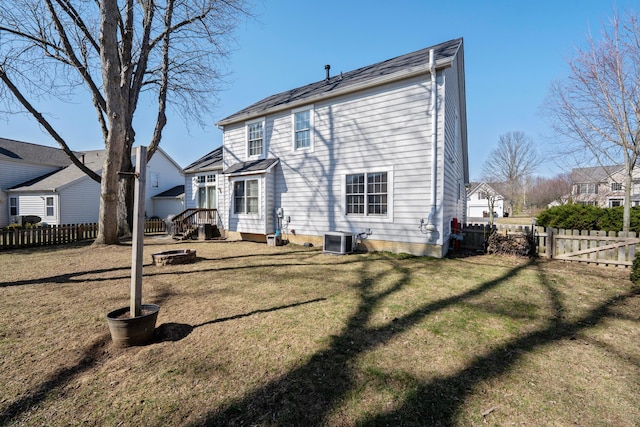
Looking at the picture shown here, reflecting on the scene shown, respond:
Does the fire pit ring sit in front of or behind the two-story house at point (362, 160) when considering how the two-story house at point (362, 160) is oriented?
behind

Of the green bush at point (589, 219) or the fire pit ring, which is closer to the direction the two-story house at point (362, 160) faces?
the green bush

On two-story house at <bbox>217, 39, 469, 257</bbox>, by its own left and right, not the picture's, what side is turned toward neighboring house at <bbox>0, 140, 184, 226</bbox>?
left

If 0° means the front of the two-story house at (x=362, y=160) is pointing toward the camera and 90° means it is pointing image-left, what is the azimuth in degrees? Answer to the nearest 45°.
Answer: approximately 225°

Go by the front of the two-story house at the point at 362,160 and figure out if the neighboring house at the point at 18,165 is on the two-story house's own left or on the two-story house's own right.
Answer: on the two-story house's own left

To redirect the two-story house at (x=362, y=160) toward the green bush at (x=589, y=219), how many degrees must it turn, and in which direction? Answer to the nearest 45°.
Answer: approximately 45° to its right

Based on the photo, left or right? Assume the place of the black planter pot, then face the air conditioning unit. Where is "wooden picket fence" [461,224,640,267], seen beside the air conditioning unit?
right

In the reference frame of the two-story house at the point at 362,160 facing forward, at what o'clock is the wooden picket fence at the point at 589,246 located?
The wooden picket fence is roughly at 2 o'clock from the two-story house.

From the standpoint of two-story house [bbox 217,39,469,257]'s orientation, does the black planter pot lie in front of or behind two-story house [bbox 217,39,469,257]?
behind

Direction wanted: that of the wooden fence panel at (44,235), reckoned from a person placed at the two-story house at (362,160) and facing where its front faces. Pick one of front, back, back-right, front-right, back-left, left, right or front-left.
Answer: back-left
